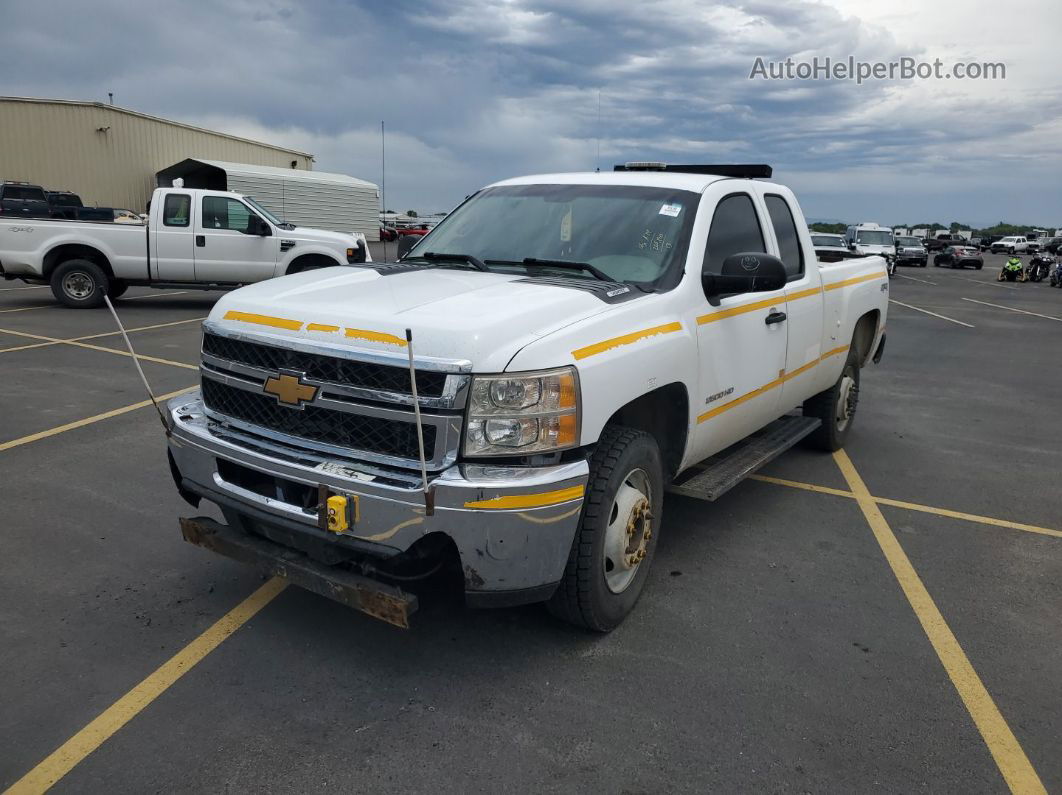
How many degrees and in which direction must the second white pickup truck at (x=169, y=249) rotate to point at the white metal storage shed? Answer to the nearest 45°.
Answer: approximately 90° to its left

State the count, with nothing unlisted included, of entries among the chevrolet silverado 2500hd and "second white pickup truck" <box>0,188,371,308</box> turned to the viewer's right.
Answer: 1

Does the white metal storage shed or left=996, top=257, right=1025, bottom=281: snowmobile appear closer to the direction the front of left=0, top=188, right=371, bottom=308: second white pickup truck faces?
the snowmobile

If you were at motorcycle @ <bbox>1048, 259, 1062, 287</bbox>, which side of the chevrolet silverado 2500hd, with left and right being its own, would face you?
back

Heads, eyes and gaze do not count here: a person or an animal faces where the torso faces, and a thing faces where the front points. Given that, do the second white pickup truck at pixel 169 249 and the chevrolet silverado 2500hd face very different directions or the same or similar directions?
very different directions

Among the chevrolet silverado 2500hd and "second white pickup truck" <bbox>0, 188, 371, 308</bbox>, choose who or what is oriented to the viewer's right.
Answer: the second white pickup truck

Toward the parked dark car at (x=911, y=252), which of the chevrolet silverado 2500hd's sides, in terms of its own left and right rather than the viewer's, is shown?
back

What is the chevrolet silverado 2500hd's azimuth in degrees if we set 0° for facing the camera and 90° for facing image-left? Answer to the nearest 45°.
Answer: approximately 45°

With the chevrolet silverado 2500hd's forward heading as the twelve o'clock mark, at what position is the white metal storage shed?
The white metal storage shed is roughly at 4 o'clock from the chevrolet silverado 2500hd.

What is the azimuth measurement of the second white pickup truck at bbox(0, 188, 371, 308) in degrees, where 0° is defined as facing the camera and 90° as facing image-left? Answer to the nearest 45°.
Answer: approximately 270°
